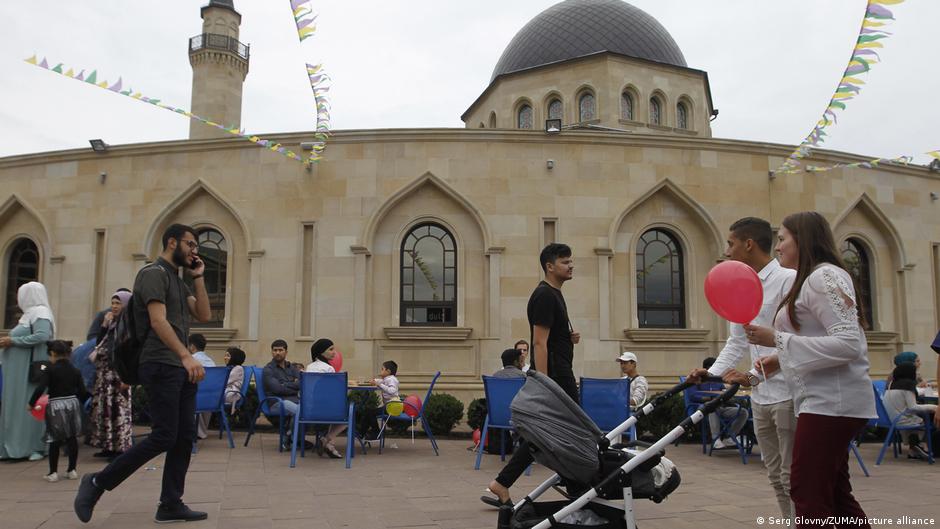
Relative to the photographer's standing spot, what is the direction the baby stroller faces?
facing to the left of the viewer

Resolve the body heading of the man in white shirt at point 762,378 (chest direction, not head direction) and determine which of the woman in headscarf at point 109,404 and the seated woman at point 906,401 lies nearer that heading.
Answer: the woman in headscarf

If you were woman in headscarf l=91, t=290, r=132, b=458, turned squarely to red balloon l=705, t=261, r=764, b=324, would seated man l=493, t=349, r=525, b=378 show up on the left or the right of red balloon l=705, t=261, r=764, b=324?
left

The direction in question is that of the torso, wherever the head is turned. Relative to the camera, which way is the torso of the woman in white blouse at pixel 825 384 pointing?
to the viewer's left

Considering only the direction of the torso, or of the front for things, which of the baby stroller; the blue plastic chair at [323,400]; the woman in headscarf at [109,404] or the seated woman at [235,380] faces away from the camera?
the blue plastic chair

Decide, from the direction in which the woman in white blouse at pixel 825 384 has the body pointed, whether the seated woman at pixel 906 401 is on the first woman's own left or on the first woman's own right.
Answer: on the first woman's own right

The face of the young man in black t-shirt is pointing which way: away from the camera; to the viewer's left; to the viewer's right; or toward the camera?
to the viewer's right

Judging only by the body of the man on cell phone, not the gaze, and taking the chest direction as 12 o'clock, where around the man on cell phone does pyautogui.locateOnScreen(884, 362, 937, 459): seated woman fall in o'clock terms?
The seated woman is roughly at 12 o'clock from the man on cell phone.

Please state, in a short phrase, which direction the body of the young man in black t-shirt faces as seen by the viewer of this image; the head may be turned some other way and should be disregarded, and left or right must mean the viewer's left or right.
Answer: facing to the right of the viewer
